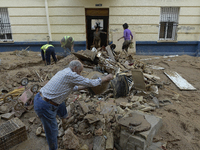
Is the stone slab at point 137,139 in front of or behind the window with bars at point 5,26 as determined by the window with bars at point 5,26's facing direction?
in front

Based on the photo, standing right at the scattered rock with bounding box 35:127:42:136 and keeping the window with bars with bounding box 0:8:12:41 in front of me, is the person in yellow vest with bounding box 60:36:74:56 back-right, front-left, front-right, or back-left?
front-right

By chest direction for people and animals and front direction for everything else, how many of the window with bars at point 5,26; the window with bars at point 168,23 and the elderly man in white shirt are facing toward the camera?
2

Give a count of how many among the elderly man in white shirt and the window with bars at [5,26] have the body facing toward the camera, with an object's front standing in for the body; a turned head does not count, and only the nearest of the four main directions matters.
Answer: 1

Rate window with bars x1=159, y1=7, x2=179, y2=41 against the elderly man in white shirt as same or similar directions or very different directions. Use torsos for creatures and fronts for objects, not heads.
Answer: very different directions

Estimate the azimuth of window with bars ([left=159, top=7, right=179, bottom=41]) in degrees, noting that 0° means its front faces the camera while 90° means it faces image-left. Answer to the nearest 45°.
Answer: approximately 0°

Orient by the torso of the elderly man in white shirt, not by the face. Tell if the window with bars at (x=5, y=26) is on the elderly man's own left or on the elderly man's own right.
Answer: on the elderly man's own left

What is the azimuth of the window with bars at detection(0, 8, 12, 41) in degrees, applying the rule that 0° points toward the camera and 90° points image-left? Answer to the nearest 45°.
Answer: approximately 0°

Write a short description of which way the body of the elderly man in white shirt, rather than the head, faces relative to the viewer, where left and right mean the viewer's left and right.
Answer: facing away from the viewer and to the right of the viewer

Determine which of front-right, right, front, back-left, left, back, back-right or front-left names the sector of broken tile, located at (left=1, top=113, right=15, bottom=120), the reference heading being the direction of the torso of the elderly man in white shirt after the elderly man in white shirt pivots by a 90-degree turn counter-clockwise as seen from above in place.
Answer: front

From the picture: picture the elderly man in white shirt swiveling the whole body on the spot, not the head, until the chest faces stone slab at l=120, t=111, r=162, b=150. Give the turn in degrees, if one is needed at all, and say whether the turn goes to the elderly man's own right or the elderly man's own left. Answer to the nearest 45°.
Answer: approximately 45° to the elderly man's own right

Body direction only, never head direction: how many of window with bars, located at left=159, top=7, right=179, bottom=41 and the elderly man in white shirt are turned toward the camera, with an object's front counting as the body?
1

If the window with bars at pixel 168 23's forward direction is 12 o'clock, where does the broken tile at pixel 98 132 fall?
The broken tile is roughly at 12 o'clock from the window with bars.

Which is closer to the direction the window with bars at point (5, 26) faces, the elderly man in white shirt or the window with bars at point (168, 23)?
the elderly man in white shirt

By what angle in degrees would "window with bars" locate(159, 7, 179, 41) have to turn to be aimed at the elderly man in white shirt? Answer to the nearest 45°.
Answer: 0° — it already faces them

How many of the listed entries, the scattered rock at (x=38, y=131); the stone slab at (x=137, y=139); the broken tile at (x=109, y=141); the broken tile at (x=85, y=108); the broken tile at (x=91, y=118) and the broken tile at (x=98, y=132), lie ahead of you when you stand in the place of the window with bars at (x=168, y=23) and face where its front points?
6

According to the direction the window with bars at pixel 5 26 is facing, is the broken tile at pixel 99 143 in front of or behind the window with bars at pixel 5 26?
in front
